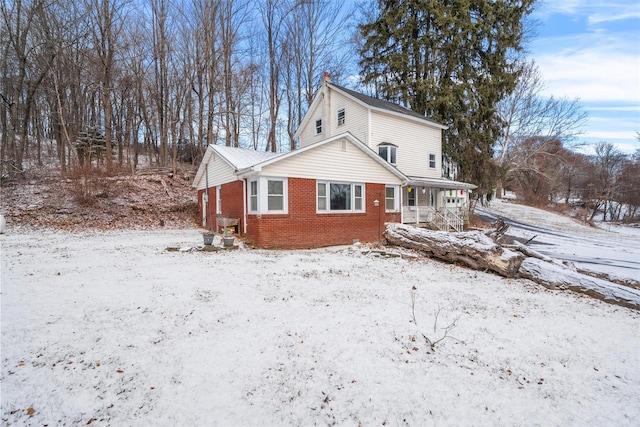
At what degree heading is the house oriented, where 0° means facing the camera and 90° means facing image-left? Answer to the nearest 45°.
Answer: approximately 315°

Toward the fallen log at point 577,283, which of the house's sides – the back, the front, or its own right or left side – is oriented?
front

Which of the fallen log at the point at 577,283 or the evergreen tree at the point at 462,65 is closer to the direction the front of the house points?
the fallen log

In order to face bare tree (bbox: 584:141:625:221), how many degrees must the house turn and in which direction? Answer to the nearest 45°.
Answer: approximately 90° to its left

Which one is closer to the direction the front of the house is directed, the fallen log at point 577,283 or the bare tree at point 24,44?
the fallen log

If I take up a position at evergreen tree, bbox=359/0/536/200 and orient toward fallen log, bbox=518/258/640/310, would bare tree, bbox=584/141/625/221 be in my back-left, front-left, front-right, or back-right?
back-left

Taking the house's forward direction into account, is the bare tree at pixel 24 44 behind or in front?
behind

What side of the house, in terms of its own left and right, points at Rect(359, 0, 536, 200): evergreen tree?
left

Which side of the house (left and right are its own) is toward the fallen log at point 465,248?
front
